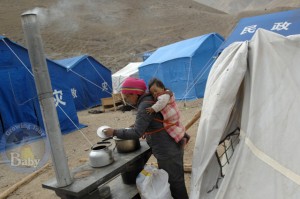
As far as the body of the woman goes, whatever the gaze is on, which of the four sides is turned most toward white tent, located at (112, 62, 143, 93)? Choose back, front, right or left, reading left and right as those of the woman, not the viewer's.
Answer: right

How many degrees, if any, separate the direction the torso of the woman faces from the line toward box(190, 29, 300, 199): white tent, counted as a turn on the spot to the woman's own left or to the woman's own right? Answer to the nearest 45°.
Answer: approximately 135° to the woman's own left

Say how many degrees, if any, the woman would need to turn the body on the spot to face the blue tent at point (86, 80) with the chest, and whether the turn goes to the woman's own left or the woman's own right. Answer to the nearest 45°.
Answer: approximately 90° to the woman's own right

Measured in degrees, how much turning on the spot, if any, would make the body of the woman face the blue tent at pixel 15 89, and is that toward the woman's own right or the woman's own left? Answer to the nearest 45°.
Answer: approximately 45° to the woman's own right

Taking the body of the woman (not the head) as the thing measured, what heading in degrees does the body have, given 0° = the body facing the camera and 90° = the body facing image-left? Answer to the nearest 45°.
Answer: approximately 90°

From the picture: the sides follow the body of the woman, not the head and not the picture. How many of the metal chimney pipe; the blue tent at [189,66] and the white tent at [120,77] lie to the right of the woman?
2
